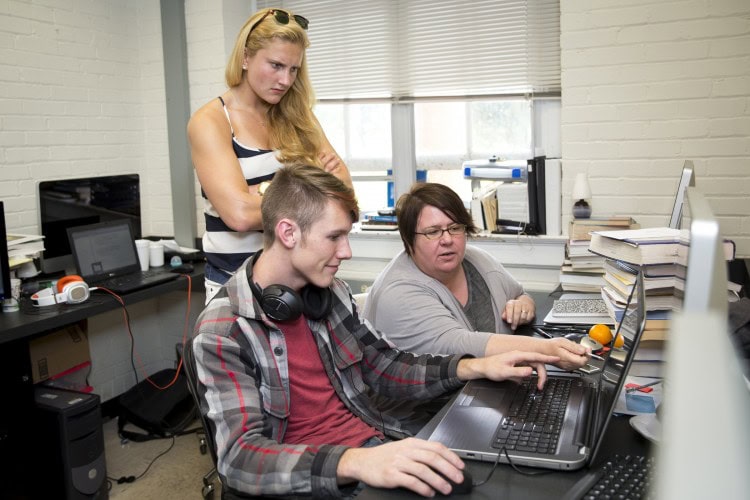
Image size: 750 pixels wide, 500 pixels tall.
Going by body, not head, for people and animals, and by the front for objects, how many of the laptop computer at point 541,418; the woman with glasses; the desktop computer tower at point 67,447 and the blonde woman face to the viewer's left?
1

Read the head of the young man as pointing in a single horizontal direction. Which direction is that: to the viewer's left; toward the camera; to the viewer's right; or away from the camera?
to the viewer's right

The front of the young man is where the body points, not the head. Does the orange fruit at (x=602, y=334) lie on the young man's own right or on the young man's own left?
on the young man's own left

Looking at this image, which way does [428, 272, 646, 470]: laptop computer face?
to the viewer's left

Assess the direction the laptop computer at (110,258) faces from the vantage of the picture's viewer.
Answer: facing the viewer and to the right of the viewer
